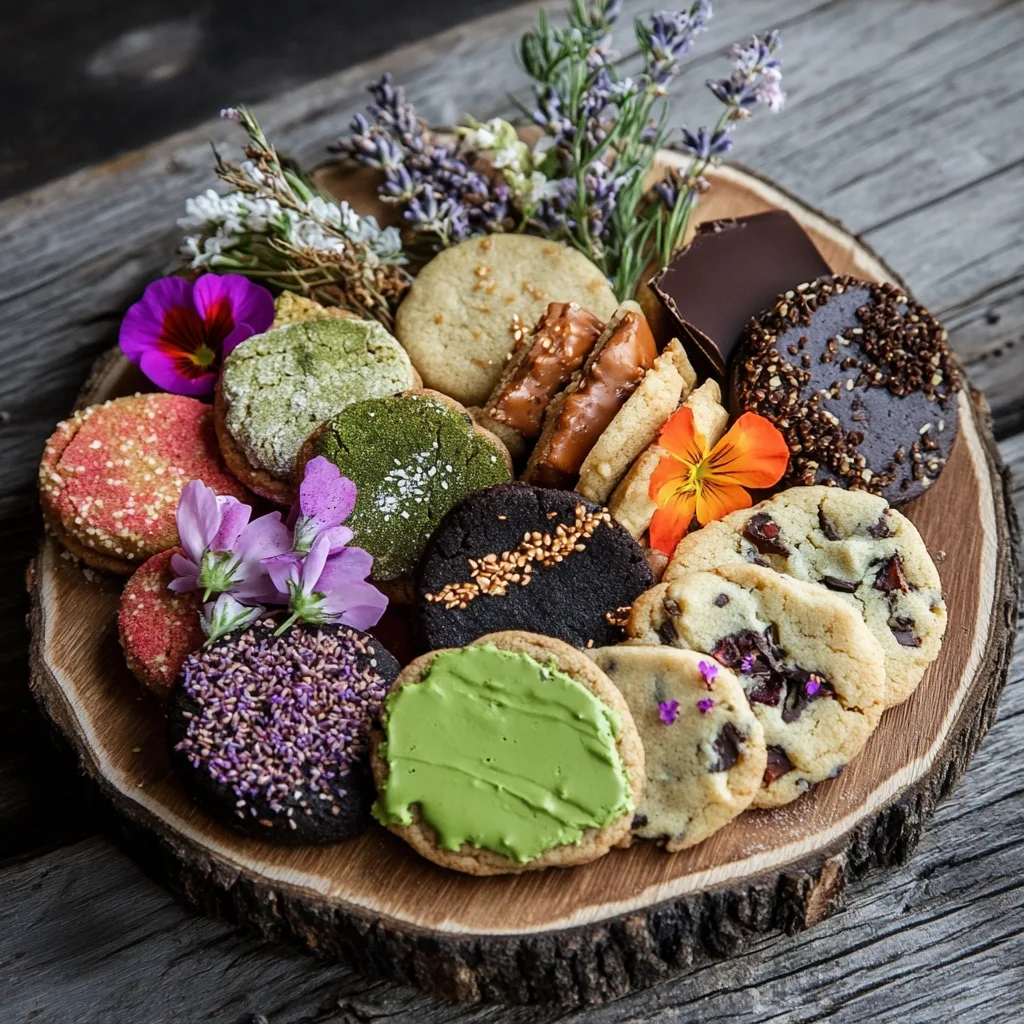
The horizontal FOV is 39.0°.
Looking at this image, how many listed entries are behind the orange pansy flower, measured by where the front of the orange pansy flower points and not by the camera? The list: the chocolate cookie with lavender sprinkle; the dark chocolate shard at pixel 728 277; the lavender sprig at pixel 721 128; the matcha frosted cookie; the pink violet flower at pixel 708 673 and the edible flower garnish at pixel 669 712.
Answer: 2

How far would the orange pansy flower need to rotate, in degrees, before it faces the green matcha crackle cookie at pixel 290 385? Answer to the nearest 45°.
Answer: approximately 90° to its right

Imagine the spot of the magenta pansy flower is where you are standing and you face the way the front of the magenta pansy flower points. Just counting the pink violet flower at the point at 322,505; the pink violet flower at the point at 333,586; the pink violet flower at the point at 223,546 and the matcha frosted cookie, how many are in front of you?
4

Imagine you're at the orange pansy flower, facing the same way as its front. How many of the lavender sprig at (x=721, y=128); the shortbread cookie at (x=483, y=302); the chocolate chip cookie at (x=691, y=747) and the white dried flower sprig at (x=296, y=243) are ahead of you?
1

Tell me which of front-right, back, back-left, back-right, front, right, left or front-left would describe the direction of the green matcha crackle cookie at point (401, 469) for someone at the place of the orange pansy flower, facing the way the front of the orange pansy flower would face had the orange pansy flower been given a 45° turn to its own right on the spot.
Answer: front-right

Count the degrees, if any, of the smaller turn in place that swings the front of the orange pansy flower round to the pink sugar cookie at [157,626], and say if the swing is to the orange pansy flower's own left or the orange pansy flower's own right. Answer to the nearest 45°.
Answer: approximately 90° to the orange pansy flower's own right

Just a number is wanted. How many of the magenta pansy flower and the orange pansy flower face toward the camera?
2

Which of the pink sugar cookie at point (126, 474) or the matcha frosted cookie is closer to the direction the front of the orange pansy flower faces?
the matcha frosted cookie

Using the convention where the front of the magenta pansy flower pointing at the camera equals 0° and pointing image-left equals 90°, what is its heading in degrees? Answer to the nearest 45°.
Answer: approximately 0°

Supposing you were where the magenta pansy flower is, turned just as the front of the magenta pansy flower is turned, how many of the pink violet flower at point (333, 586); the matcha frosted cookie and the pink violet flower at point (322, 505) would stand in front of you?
3

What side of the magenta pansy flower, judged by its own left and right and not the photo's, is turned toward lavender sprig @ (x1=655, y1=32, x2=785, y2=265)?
left

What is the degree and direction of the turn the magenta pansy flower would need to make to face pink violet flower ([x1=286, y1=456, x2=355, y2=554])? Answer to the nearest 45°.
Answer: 0° — it already faces it

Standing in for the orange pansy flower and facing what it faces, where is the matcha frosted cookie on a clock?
The matcha frosted cookie is roughly at 1 o'clock from the orange pansy flower.

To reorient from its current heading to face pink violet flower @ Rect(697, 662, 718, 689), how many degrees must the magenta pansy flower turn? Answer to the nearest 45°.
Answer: approximately 45° to its left

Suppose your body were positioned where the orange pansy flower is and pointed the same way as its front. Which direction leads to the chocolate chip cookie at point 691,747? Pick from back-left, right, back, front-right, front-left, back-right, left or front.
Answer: front

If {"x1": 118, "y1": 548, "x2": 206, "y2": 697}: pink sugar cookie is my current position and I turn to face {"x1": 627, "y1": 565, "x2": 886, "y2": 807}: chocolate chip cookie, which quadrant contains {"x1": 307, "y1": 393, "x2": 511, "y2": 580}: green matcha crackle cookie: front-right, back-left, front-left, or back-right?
front-left

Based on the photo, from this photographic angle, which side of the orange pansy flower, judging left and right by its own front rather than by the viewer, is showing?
front
